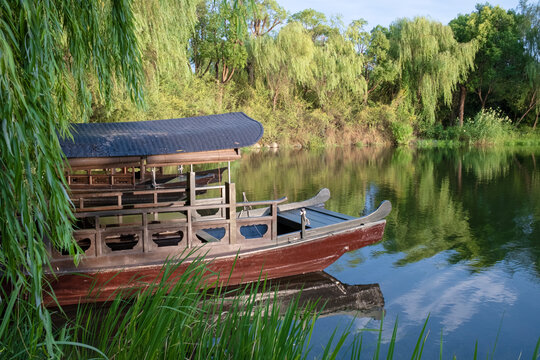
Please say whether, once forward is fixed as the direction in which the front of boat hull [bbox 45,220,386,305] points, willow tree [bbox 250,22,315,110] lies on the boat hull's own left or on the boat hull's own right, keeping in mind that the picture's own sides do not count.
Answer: on the boat hull's own left

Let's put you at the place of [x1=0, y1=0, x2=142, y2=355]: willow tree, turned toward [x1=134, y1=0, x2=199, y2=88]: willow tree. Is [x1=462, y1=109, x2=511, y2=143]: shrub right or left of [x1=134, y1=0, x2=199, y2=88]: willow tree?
right

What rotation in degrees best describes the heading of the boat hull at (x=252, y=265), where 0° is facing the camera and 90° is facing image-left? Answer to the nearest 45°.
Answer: approximately 270°

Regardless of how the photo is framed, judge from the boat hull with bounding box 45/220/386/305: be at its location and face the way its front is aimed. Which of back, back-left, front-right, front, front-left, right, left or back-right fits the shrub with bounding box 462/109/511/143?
front-left

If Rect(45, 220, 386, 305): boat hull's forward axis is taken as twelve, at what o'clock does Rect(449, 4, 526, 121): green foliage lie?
The green foliage is roughly at 10 o'clock from the boat hull.

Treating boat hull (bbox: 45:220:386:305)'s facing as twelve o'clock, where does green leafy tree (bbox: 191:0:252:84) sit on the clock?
The green leafy tree is roughly at 9 o'clock from the boat hull.

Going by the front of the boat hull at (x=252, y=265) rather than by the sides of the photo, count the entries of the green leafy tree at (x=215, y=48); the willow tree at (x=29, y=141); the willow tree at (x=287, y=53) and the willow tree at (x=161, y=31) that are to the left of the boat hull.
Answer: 3

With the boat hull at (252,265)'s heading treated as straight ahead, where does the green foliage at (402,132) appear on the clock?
The green foliage is roughly at 10 o'clock from the boat hull.

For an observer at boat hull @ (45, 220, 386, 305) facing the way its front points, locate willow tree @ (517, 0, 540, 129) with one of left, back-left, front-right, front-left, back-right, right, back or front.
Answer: front-left
